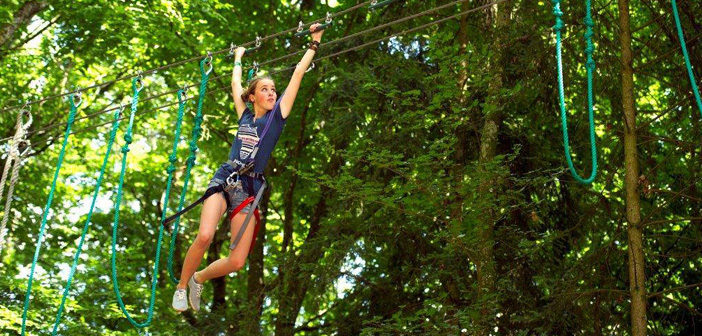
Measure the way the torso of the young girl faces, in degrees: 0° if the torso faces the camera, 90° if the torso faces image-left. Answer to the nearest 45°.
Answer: approximately 0°

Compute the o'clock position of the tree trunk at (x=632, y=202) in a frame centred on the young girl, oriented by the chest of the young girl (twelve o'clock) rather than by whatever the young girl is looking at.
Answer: The tree trunk is roughly at 8 o'clock from the young girl.

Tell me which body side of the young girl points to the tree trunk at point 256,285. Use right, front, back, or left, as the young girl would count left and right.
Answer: back

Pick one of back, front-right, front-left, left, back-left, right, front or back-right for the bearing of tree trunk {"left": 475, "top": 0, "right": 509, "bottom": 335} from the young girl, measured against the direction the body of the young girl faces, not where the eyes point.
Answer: back-left
